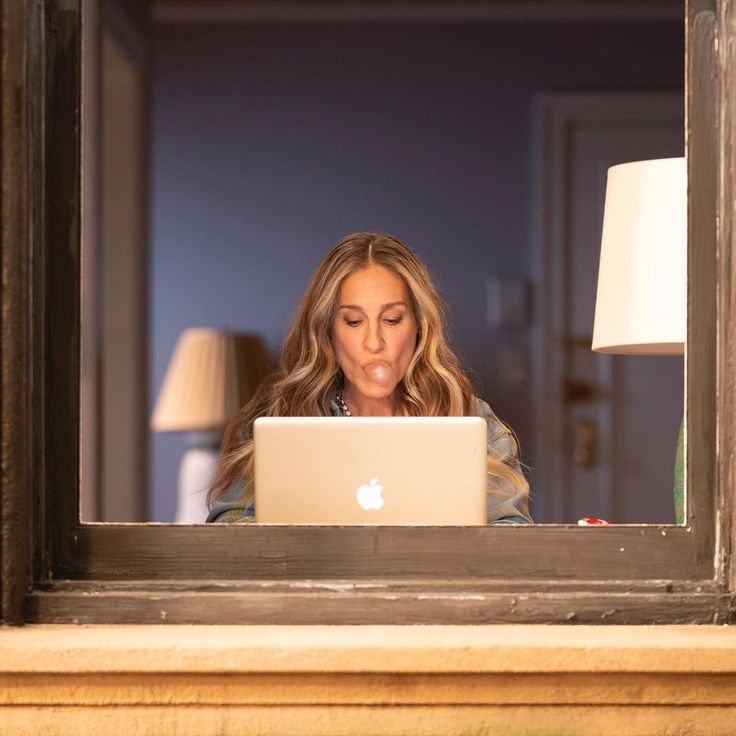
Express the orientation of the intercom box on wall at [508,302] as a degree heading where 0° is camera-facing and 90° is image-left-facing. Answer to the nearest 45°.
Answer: approximately 0°

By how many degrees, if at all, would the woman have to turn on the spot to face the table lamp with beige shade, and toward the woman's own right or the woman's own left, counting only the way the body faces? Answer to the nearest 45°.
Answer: approximately 180°

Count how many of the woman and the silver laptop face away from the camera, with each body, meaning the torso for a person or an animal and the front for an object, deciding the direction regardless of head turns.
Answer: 1

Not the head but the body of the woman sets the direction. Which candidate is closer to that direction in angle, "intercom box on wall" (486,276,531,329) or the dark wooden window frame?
the dark wooden window frame

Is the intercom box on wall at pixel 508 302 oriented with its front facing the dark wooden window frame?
yes

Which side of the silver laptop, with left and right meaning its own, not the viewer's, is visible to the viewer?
back

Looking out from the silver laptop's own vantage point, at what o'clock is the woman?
The woman is roughly at 12 o'clock from the silver laptop.

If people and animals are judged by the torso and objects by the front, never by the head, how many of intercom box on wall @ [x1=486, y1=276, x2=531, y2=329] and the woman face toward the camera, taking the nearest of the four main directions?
2

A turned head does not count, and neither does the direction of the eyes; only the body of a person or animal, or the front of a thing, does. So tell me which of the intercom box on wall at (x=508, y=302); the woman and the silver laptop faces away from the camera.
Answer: the silver laptop
